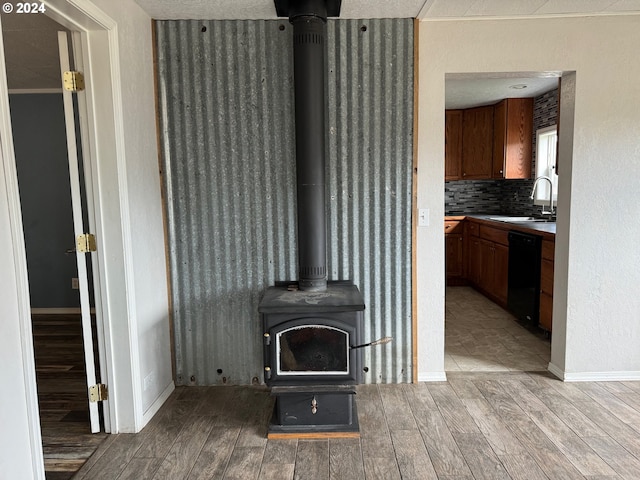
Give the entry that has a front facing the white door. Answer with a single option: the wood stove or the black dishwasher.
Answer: the black dishwasher

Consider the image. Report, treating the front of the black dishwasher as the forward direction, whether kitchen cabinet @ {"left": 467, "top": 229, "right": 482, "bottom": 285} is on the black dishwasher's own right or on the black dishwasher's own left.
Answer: on the black dishwasher's own right

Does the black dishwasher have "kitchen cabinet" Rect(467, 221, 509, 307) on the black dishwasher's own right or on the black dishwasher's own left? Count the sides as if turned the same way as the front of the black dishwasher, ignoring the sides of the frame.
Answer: on the black dishwasher's own right

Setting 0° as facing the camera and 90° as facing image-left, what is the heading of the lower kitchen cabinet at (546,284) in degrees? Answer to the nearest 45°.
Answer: approximately 45°

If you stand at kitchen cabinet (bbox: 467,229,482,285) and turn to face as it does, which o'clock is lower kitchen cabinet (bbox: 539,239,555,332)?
The lower kitchen cabinet is roughly at 10 o'clock from the kitchen cabinet.

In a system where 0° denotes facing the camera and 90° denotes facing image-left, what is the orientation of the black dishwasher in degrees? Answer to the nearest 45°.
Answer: approximately 45°

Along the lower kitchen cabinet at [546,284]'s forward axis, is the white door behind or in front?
in front

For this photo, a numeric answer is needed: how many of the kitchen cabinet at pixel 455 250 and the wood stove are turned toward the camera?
2

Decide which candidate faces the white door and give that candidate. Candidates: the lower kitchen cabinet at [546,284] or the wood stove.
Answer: the lower kitchen cabinet

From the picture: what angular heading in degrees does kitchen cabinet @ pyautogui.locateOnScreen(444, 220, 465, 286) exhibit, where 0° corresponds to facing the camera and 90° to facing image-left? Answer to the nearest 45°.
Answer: approximately 0°

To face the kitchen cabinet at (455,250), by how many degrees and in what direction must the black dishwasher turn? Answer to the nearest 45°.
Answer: approximately 90° to its right

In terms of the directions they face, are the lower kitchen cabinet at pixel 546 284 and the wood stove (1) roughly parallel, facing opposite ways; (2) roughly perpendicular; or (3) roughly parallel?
roughly perpendicular
